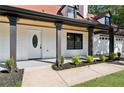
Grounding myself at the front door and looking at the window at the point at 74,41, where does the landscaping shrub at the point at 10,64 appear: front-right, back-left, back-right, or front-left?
back-right

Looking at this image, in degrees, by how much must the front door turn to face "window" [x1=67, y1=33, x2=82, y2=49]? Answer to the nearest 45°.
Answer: approximately 135° to its left

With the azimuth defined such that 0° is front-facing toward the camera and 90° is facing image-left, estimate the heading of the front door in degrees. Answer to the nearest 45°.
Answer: approximately 0°

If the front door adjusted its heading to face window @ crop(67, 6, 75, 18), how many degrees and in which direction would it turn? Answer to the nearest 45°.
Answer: approximately 135° to its left

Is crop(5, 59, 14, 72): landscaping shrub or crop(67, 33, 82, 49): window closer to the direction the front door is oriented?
the landscaping shrub
